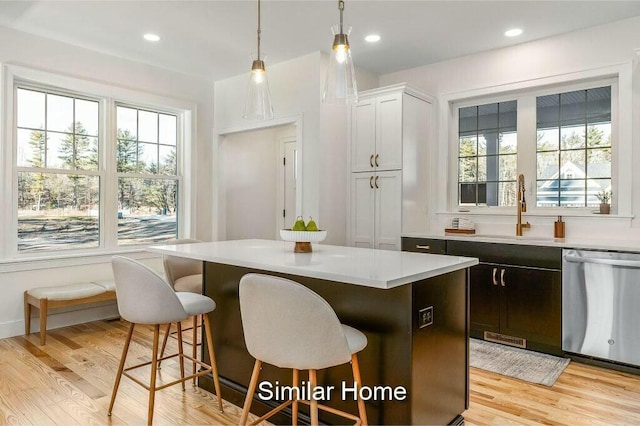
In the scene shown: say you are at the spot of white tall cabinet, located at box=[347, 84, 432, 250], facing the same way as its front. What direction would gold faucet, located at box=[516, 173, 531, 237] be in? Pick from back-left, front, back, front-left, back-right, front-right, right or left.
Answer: back-left

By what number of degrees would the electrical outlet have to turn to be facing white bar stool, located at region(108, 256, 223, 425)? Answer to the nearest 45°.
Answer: approximately 135° to its right

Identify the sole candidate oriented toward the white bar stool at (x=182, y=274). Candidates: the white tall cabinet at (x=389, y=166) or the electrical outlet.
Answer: the white tall cabinet

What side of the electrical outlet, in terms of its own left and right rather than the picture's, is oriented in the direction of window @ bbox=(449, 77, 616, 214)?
left

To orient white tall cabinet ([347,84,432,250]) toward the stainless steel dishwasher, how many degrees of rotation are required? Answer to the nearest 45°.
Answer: approximately 90° to its left

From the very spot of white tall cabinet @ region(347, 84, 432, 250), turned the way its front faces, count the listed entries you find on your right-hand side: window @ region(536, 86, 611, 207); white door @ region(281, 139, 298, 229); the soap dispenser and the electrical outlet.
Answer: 1

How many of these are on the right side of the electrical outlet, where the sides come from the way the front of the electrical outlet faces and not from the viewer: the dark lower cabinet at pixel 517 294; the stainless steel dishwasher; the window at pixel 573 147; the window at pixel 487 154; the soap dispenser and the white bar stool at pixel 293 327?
1

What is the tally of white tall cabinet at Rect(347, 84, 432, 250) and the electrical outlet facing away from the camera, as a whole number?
0

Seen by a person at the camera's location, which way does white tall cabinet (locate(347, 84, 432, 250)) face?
facing the viewer and to the left of the viewer

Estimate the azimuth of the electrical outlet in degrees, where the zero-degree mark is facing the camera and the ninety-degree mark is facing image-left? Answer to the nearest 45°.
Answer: approximately 315°

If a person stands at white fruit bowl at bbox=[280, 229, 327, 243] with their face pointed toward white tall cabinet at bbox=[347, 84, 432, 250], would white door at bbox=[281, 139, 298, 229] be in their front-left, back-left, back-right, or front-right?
front-left

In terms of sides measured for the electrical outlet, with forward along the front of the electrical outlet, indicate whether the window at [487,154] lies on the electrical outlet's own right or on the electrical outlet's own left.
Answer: on the electrical outlet's own left

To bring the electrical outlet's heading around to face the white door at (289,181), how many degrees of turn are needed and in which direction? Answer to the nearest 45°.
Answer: approximately 180°
